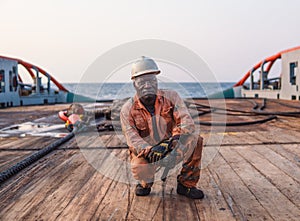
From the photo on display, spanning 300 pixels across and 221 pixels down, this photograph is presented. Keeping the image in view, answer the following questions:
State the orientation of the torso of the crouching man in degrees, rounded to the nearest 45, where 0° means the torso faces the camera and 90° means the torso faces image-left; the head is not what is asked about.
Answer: approximately 0°

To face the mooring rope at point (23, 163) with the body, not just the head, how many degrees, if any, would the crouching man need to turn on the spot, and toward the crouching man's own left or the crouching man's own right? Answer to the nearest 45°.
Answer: approximately 135° to the crouching man's own right

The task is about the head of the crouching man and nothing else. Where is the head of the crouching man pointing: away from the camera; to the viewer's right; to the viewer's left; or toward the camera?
toward the camera
